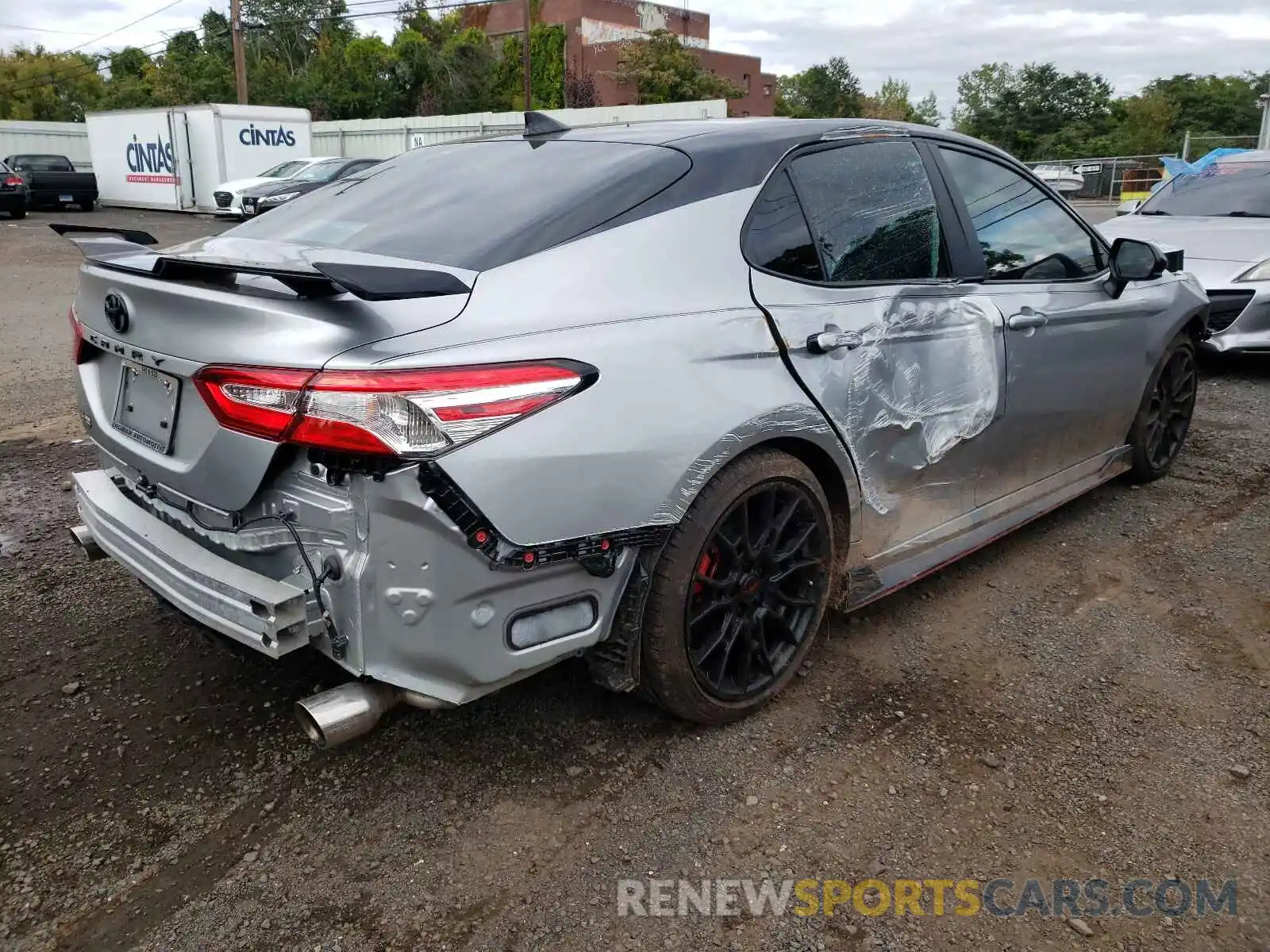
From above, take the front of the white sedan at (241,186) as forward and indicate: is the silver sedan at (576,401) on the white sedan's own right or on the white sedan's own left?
on the white sedan's own left

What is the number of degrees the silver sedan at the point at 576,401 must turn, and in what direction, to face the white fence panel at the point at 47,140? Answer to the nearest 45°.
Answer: approximately 90° to its left

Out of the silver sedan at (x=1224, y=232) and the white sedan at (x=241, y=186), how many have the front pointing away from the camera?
0

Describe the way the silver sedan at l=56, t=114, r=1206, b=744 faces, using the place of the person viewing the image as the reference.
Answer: facing away from the viewer and to the right of the viewer

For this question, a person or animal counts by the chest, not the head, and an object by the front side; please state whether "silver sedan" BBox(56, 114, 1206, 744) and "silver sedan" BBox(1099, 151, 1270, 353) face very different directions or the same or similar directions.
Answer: very different directions

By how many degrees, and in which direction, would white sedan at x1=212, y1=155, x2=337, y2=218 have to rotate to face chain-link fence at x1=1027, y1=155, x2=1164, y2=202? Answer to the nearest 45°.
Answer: approximately 135° to its left

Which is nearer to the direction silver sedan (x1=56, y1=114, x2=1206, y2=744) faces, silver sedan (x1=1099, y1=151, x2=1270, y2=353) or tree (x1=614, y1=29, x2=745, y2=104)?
the silver sedan (x1=1099, y1=151, x2=1270, y2=353)

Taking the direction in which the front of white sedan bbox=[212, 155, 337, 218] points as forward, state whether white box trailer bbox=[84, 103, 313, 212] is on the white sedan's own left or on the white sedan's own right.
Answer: on the white sedan's own right

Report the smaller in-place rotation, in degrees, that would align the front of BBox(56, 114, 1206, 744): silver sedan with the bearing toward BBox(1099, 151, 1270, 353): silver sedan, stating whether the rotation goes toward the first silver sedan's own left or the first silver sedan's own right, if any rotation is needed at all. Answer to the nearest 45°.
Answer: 0° — it already faces it

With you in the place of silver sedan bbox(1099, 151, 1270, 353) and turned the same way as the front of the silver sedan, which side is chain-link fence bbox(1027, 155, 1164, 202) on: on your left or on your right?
on your right

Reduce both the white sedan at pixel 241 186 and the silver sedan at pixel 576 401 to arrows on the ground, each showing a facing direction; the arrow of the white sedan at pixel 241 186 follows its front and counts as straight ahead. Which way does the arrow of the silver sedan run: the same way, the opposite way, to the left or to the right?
the opposite way

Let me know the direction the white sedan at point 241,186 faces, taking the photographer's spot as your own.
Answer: facing the viewer and to the left of the viewer

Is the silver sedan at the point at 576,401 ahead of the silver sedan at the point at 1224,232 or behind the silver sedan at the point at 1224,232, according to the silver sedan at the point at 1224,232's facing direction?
ahead

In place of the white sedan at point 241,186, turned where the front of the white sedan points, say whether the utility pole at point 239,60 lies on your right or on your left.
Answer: on your right

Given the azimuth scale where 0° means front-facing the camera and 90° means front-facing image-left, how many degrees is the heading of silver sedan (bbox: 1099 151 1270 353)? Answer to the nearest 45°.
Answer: approximately 45°

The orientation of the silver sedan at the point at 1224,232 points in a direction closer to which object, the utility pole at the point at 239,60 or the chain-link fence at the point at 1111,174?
the utility pole
